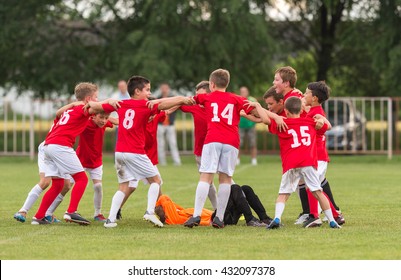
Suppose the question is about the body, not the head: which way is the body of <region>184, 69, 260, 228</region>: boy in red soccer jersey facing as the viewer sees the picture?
away from the camera

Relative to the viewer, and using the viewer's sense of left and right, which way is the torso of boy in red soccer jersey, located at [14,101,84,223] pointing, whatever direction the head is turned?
facing to the right of the viewer

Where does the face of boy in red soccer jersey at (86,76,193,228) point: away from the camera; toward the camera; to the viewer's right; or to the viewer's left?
to the viewer's right

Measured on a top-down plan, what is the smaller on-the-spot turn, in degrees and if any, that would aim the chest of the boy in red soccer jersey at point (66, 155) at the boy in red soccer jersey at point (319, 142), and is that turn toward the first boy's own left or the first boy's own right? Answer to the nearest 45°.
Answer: approximately 45° to the first boy's own right

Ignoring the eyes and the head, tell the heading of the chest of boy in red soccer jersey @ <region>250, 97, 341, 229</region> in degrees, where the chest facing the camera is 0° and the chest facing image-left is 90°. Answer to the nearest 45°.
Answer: approximately 180°

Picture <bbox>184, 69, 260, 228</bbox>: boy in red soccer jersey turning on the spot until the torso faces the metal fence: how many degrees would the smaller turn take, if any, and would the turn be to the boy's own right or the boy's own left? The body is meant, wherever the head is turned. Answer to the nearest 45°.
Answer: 0° — they already face it

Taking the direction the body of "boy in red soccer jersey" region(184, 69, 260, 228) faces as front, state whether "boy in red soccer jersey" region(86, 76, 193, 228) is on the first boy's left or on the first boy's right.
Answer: on the first boy's left

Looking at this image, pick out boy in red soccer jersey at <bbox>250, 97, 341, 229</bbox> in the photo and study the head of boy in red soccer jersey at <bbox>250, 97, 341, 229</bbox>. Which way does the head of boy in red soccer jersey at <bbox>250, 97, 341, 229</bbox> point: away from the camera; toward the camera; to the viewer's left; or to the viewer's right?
away from the camera

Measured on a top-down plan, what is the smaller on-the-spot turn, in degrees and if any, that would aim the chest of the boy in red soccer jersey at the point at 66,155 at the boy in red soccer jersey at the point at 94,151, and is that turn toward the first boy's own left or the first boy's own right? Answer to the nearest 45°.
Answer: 0° — they already face them

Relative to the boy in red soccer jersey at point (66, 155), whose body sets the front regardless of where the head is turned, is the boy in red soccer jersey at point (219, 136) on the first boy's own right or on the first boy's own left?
on the first boy's own right
